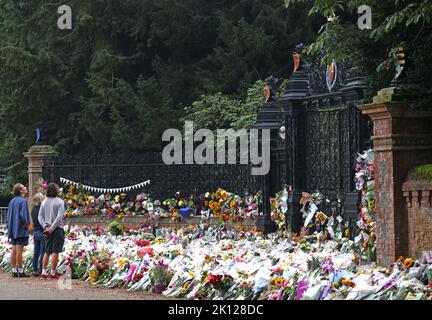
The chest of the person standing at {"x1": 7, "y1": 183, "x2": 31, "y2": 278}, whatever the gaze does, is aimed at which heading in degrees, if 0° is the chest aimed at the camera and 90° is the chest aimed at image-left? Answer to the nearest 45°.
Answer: approximately 225°

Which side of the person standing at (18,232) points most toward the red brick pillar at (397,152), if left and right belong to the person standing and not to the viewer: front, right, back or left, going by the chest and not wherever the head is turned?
right

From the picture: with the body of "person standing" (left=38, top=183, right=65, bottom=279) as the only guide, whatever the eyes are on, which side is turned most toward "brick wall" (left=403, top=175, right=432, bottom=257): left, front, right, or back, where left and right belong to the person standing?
right

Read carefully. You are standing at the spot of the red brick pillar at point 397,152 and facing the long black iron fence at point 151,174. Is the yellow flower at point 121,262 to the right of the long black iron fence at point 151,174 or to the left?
left

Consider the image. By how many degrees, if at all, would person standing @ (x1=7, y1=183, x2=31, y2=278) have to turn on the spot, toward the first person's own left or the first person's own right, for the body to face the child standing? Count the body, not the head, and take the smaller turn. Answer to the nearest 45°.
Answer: approximately 45° to the first person's own right

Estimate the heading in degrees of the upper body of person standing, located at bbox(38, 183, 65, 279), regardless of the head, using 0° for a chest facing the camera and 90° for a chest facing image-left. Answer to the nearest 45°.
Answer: approximately 225°

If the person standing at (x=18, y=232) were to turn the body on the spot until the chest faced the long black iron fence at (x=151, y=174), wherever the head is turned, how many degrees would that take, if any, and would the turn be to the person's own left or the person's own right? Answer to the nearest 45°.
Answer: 0° — they already face it

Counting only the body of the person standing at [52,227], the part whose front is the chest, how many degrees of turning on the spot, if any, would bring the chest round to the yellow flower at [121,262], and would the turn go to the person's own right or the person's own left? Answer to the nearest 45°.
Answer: approximately 90° to the person's own right
